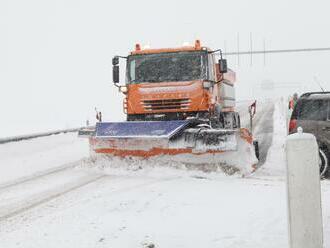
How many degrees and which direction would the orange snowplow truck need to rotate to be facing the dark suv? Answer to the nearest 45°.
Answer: approximately 45° to its left

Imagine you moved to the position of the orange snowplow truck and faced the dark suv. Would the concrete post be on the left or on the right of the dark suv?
right

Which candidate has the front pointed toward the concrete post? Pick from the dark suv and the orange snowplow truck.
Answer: the orange snowplow truck

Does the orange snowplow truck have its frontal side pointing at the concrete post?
yes

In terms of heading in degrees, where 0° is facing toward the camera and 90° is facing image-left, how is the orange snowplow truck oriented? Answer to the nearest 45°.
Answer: approximately 0°
